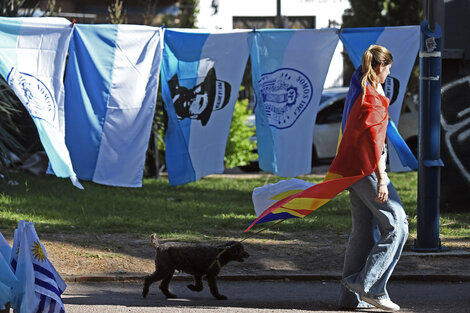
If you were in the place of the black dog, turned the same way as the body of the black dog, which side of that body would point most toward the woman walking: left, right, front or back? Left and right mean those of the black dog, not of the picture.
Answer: front

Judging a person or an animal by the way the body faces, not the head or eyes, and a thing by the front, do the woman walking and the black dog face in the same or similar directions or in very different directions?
same or similar directions

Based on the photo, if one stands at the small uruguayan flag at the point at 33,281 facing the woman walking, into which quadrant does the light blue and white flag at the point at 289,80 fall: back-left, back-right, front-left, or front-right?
front-left

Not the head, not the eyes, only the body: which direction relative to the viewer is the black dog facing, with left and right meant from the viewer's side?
facing to the right of the viewer

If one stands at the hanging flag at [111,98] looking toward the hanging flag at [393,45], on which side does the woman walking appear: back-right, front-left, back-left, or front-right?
front-right

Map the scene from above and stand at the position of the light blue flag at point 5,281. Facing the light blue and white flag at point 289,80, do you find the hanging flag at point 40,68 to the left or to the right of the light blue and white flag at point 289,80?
left

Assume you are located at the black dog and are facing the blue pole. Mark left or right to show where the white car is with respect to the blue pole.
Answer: left
